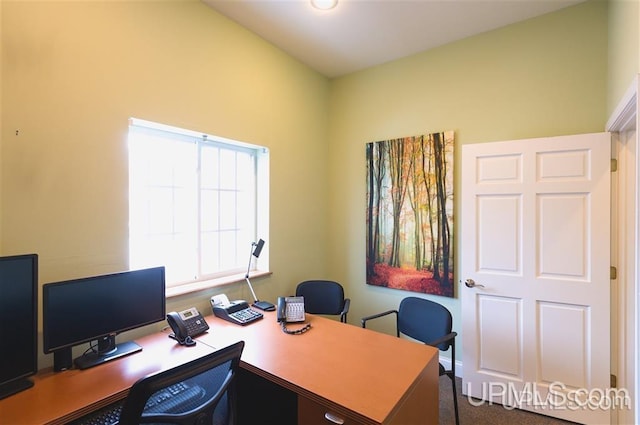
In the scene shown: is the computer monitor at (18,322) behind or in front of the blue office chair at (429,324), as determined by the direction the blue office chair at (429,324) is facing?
in front

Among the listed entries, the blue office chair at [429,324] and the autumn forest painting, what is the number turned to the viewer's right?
0

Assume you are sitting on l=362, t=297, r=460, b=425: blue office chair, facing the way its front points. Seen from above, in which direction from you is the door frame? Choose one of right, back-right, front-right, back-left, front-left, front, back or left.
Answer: back-left

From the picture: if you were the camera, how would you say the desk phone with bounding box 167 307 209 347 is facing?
facing the viewer and to the right of the viewer

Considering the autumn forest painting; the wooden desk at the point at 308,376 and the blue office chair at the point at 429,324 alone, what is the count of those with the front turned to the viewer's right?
0

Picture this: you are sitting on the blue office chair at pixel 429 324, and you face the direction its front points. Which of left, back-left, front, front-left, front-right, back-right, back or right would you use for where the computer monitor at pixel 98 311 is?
front

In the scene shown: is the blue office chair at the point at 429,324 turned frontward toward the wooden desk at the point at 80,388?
yes

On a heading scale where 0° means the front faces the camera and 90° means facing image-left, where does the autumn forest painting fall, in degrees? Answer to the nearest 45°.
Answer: approximately 45°

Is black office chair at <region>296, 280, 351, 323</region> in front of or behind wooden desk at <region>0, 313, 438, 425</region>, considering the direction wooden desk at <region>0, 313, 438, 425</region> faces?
behind

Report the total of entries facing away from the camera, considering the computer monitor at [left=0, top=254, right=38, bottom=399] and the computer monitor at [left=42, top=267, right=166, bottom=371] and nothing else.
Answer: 0

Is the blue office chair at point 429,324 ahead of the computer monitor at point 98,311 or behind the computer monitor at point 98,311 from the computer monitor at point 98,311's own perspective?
ahead

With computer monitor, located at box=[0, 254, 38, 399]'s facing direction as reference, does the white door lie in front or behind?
in front
